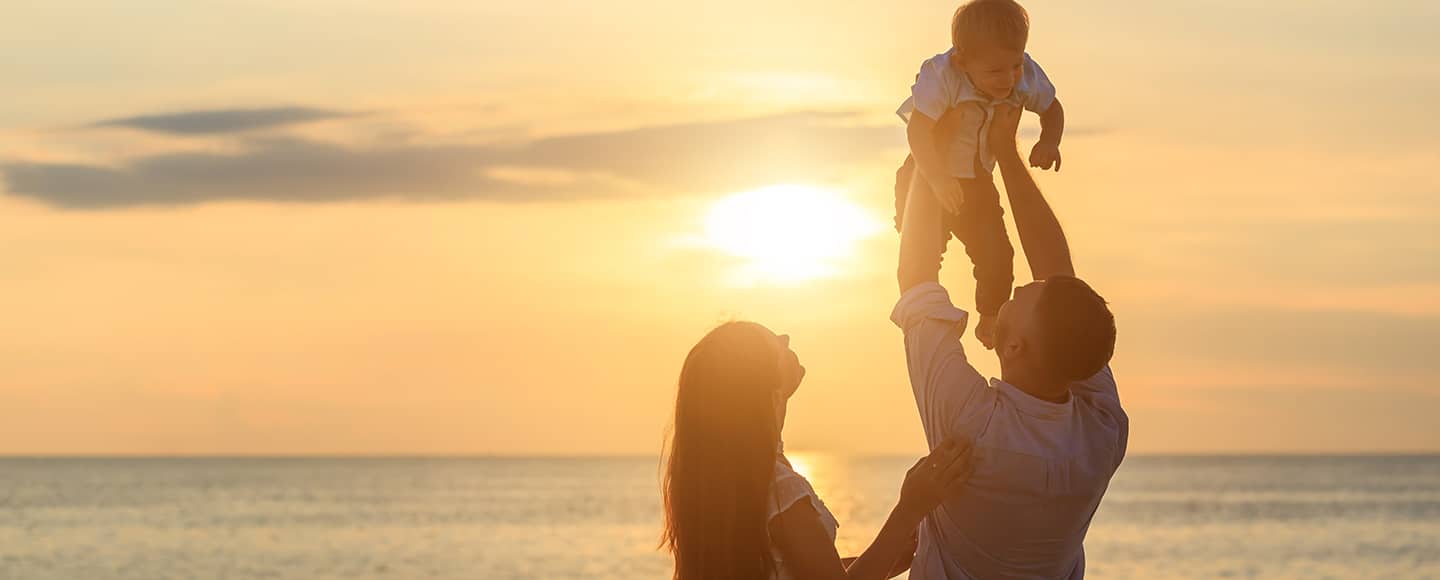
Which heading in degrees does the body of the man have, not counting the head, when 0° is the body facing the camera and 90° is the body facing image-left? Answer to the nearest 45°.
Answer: approximately 135°

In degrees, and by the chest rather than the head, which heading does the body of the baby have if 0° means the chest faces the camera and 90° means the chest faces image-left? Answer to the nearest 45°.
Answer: approximately 315°

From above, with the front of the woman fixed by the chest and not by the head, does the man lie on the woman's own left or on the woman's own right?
on the woman's own right

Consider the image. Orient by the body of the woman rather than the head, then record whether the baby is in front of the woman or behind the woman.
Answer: in front

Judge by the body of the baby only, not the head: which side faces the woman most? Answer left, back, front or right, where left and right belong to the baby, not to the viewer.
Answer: right

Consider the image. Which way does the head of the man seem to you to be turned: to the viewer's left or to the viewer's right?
to the viewer's left

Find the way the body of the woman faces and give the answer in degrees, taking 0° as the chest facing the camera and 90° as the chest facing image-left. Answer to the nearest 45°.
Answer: approximately 225°
